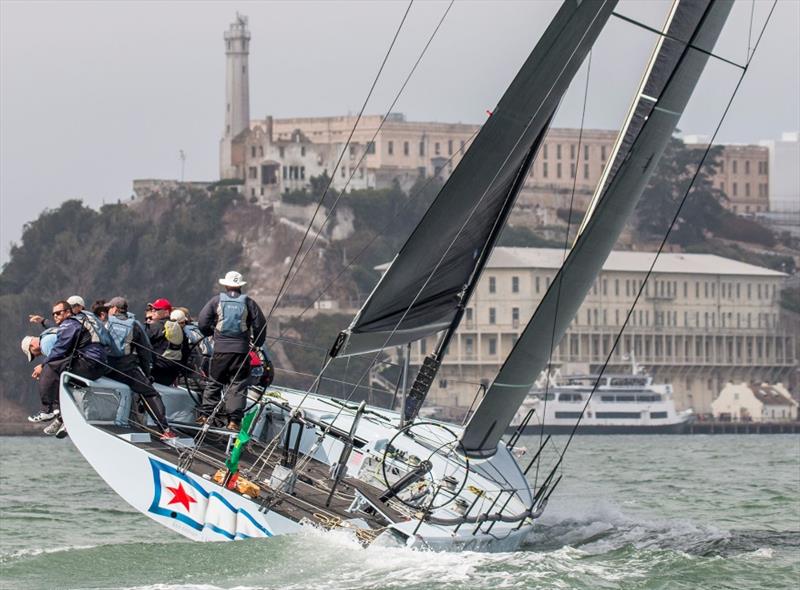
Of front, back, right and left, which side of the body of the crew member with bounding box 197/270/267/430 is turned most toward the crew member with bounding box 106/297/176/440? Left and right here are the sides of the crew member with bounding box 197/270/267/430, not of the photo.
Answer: left

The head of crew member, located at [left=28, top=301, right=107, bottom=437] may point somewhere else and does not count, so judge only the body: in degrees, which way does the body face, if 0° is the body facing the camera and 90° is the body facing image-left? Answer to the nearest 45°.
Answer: approximately 90°

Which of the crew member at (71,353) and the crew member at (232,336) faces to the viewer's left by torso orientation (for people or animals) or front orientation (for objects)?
the crew member at (71,353)

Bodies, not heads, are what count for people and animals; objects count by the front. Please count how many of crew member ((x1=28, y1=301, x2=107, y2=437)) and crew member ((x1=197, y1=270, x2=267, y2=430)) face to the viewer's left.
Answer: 1

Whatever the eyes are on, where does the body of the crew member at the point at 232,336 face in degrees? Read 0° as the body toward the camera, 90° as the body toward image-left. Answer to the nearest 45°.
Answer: approximately 180°

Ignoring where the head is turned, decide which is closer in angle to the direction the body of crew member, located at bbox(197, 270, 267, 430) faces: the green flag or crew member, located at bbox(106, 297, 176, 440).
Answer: the crew member

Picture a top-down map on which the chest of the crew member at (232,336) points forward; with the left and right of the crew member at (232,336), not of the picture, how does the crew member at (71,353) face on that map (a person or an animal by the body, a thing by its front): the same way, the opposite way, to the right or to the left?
to the left

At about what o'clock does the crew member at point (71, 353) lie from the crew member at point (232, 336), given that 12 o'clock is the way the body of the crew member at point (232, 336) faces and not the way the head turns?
the crew member at point (71, 353) is roughly at 9 o'clock from the crew member at point (232, 336).

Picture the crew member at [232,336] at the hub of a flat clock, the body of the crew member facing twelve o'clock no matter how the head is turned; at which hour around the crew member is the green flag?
The green flag is roughly at 6 o'clock from the crew member.

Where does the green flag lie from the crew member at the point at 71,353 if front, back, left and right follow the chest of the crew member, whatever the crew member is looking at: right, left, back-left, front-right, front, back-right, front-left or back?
back-left

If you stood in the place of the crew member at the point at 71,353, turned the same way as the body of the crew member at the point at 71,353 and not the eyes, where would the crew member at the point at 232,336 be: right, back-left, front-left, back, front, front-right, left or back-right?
back
